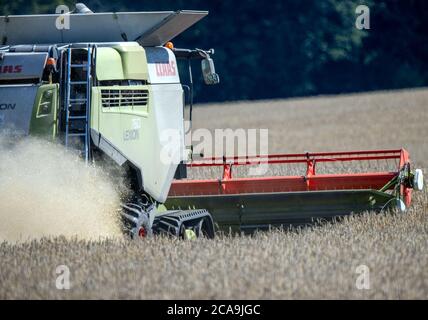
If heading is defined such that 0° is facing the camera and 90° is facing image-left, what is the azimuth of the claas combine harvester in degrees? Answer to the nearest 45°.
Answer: approximately 225°
